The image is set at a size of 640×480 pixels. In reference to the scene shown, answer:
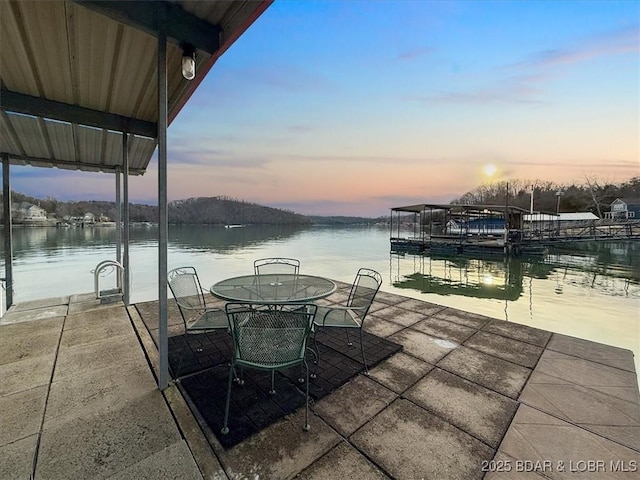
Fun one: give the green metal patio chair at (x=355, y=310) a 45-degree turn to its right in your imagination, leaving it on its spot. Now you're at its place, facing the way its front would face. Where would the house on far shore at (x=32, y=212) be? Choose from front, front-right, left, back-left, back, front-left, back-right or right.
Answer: front

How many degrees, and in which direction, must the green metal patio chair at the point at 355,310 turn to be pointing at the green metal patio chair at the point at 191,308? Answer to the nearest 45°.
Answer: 0° — it already faces it

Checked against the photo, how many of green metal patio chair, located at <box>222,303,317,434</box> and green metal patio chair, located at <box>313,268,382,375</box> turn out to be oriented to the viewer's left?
1

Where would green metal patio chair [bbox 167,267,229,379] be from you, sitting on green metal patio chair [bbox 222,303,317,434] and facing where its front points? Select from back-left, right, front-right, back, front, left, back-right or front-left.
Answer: front-left

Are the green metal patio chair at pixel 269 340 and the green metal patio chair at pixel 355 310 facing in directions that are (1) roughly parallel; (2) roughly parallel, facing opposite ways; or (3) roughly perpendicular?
roughly perpendicular

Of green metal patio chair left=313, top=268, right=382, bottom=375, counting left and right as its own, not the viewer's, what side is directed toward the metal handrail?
front

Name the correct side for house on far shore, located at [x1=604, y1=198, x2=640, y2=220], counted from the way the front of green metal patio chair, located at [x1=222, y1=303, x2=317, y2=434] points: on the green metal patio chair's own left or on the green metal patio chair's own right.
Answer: on the green metal patio chair's own right

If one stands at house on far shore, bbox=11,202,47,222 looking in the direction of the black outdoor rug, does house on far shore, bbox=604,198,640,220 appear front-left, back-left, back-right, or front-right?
front-left

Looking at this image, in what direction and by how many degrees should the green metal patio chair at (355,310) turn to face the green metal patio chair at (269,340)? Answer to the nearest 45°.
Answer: approximately 45° to its left

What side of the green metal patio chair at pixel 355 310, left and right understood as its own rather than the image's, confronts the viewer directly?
left

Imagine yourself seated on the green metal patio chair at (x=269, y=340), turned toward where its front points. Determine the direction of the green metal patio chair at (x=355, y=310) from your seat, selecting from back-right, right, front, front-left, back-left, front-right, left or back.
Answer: front-right

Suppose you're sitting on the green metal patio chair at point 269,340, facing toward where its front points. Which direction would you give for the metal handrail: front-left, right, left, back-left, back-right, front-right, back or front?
front-left

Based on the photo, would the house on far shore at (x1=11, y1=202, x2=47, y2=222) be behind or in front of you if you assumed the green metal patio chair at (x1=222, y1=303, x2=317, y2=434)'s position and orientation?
in front

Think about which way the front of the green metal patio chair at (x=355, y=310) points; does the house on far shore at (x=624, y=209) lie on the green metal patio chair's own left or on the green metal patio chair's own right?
on the green metal patio chair's own right

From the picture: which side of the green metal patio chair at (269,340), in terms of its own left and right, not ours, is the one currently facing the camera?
back
